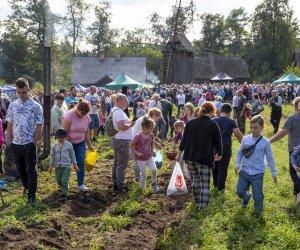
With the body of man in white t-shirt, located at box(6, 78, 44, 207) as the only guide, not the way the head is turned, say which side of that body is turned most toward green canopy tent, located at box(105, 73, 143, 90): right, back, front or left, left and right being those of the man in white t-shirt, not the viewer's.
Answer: back

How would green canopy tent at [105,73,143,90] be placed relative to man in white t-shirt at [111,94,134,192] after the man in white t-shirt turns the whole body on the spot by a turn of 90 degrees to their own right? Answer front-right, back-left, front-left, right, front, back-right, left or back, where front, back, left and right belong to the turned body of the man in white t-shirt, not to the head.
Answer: back

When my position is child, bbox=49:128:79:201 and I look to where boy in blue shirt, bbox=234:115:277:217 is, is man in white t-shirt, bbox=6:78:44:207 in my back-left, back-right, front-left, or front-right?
back-right

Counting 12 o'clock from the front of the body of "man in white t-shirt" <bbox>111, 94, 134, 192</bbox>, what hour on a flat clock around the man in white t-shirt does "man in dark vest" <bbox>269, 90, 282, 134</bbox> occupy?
The man in dark vest is roughly at 10 o'clock from the man in white t-shirt.

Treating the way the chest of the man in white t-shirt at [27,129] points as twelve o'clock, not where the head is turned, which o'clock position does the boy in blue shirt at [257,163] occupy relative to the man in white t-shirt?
The boy in blue shirt is roughly at 10 o'clock from the man in white t-shirt.

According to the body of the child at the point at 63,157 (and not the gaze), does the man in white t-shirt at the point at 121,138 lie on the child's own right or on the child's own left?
on the child's own left

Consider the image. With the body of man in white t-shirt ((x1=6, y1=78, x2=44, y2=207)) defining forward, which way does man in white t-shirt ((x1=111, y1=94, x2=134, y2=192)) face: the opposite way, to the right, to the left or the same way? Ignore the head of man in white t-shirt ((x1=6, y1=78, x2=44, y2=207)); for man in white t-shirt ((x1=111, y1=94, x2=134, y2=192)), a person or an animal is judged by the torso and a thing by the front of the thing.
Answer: to the left

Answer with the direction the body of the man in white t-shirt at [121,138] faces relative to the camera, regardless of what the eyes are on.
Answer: to the viewer's right

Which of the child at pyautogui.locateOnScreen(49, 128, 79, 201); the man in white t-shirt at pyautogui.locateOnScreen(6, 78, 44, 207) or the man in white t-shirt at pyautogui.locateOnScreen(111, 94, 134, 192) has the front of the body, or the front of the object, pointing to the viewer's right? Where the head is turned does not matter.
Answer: the man in white t-shirt at pyautogui.locateOnScreen(111, 94, 134, 192)
